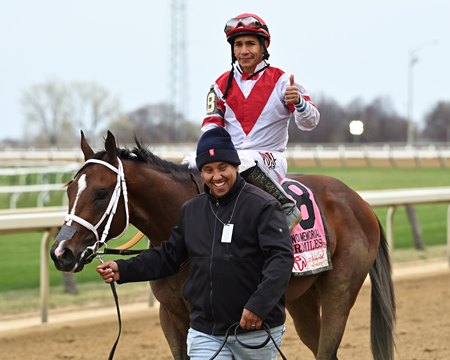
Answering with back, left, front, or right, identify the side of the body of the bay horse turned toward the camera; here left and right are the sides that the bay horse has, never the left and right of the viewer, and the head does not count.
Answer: left

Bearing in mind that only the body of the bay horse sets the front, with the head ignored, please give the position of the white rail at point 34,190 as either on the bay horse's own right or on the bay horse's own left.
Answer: on the bay horse's own right
